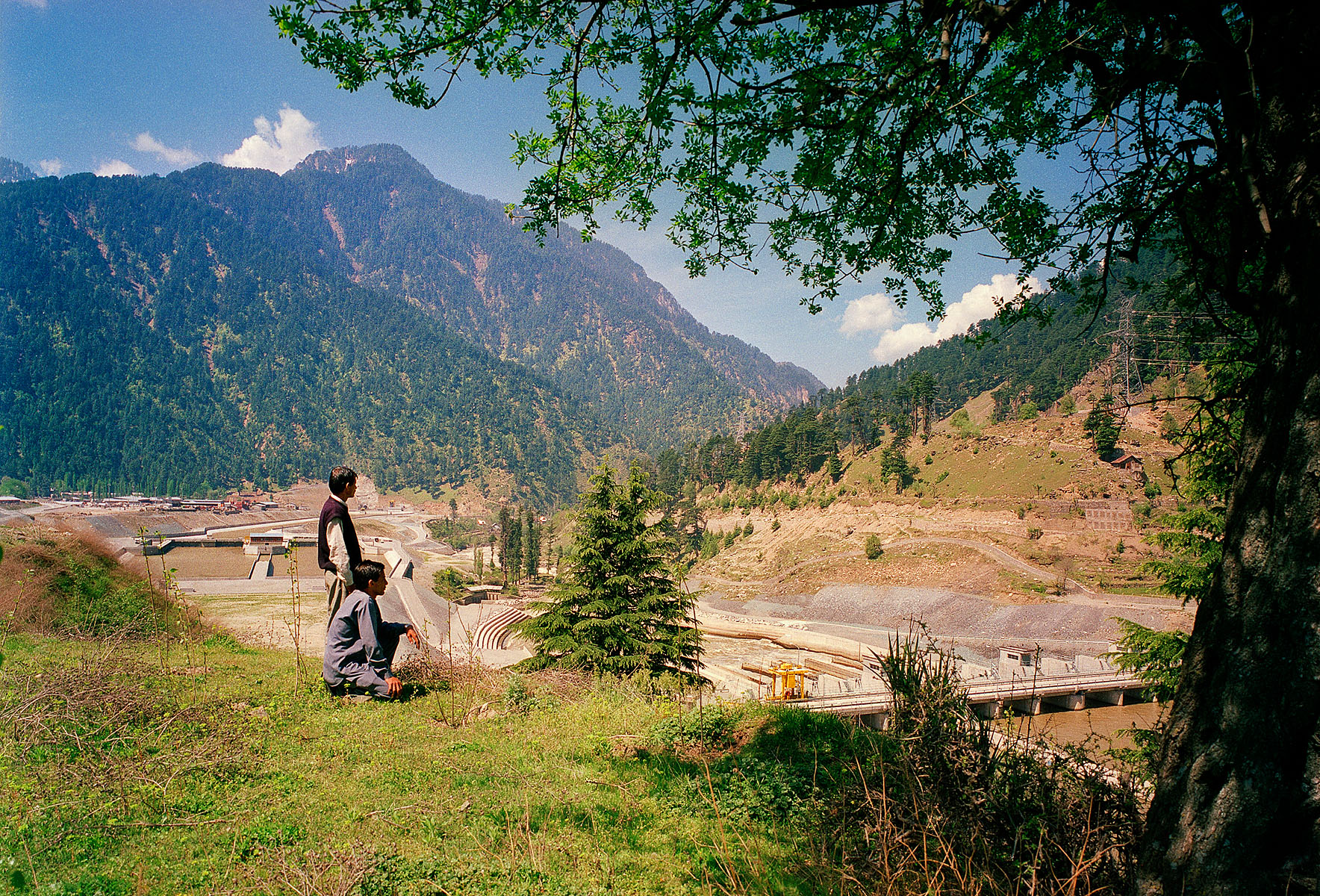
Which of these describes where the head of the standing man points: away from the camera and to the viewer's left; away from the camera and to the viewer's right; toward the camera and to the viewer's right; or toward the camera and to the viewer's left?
away from the camera and to the viewer's right

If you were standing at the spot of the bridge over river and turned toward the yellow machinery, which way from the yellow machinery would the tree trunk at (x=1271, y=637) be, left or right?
left

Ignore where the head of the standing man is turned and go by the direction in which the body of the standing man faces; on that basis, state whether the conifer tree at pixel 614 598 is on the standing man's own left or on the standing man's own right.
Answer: on the standing man's own left

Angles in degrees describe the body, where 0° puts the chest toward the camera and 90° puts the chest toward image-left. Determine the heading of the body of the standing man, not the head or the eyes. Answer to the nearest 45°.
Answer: approximately 270°

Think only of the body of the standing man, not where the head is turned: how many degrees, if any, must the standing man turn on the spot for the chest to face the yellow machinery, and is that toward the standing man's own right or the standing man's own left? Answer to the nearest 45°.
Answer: approximately 45° to the standing man's own left

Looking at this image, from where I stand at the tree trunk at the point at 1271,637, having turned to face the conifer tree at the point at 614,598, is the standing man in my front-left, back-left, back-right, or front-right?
front-left

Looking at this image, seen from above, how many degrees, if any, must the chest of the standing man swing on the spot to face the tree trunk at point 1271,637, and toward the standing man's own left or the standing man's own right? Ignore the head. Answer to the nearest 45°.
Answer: approximately 45° to the standing man's own right
